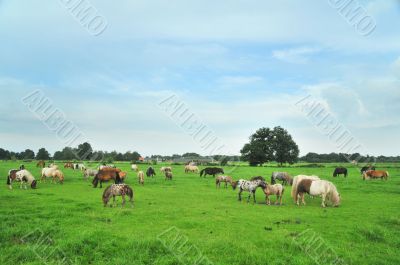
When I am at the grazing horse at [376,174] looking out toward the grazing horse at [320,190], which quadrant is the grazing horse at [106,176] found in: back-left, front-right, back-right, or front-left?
front-right

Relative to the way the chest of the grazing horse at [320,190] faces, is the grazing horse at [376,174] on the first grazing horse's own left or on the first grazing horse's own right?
on the first grazing horse's own left

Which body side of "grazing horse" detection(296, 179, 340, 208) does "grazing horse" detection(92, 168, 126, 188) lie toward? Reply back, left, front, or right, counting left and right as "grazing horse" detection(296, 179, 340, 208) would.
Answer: back

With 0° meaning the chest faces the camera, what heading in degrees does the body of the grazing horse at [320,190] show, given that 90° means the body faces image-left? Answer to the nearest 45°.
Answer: approximately 270°
